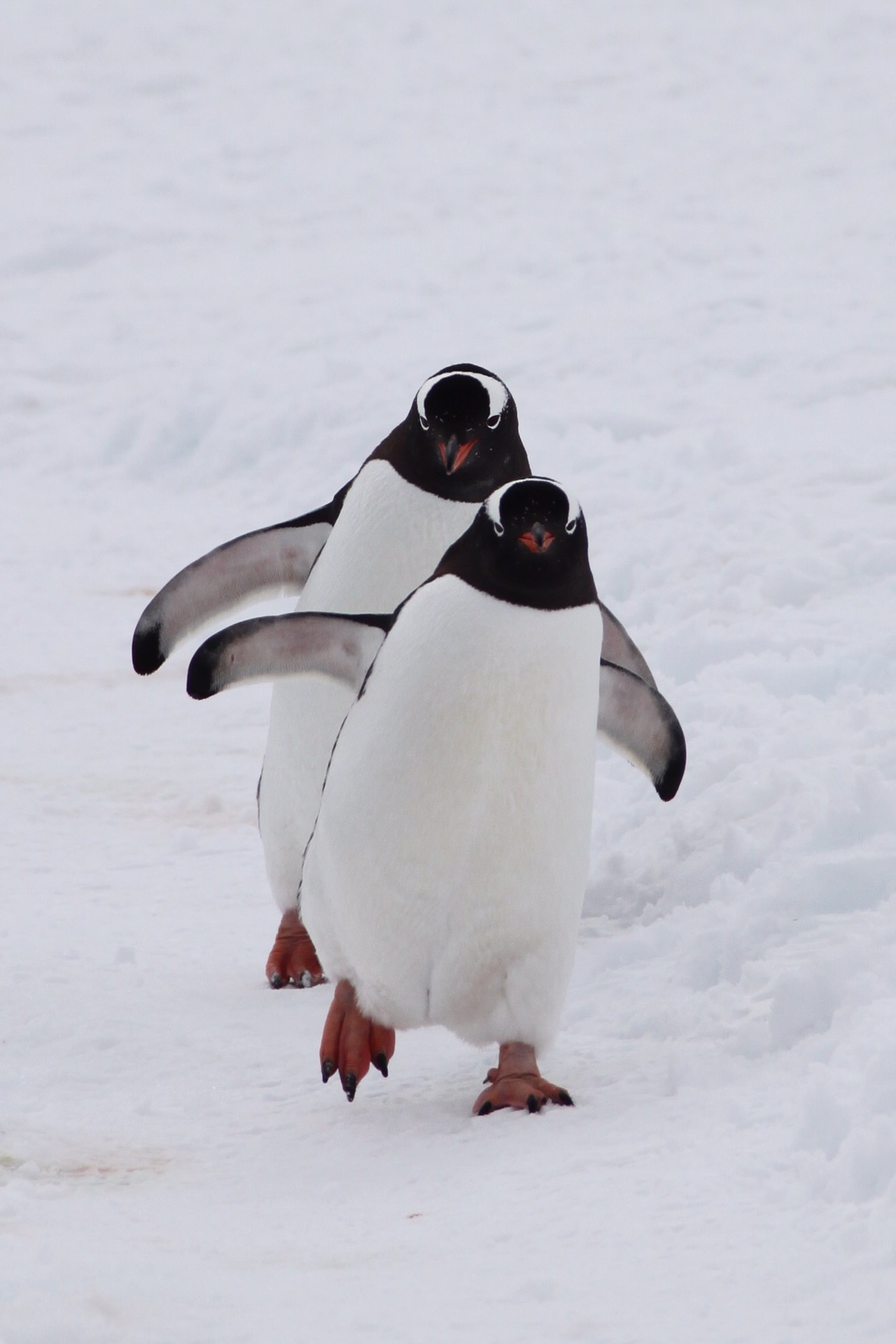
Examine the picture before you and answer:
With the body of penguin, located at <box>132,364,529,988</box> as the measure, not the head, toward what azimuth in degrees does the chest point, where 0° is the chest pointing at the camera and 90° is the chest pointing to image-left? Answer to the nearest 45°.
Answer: approximately 0°

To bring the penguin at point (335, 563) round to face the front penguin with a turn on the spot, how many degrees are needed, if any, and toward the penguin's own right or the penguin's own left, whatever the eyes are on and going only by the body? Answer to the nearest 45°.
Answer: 0° — it already faces it

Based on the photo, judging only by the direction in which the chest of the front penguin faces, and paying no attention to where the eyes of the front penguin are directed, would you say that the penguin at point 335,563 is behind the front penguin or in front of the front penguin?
behind

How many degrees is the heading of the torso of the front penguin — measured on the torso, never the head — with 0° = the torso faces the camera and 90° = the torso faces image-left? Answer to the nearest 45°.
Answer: approximately 0°

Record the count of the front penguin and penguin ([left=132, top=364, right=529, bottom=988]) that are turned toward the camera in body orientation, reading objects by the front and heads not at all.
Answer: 2
